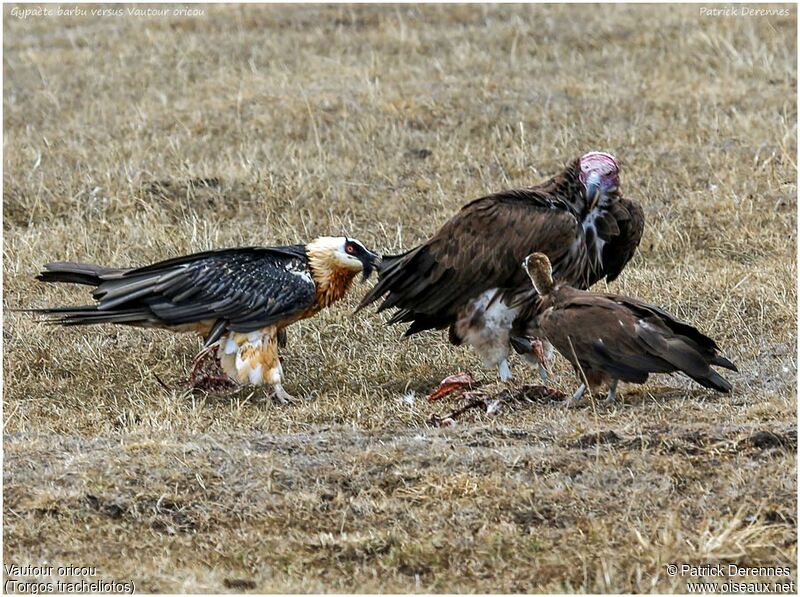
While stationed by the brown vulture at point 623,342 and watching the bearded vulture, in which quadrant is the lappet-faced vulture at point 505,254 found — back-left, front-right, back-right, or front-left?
front-right

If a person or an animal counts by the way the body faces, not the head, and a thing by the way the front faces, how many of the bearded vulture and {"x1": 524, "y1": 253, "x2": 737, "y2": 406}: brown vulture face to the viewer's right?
1

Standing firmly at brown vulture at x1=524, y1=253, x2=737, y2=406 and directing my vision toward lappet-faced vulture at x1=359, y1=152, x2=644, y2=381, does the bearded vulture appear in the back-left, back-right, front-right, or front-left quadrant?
front-left

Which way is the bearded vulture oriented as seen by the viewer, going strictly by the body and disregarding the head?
to the viewer's right

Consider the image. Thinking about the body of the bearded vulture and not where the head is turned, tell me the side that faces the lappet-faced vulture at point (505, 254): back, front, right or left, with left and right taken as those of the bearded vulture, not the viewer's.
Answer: front

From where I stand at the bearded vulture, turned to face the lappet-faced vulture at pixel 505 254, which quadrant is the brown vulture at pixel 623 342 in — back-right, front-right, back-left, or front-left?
front-right

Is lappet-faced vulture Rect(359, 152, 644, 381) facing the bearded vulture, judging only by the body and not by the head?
no

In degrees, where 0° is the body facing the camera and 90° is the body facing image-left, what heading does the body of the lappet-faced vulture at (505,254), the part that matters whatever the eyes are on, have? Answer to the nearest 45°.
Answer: approximately 315°

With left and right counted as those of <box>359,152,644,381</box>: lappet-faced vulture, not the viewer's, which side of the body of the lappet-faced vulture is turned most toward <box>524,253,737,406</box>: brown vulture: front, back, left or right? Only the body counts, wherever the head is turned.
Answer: front

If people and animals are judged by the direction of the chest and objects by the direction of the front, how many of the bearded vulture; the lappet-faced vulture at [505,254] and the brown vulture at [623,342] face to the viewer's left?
1

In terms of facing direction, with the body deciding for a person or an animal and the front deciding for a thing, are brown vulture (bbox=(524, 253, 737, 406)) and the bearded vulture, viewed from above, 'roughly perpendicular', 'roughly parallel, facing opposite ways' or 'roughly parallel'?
roughly parallel, facing opposite ways

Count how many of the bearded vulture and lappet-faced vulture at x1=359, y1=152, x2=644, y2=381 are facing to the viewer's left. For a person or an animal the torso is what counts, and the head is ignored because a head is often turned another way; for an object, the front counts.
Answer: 0

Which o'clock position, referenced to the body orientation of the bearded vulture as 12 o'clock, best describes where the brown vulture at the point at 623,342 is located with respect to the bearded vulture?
The brown vulture is roughly at 1 o'clock from the bearded vulture.

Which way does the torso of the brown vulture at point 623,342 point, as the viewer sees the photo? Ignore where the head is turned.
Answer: to the viewer's left

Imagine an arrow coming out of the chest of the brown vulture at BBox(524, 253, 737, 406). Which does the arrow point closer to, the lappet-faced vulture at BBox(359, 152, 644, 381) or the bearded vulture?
the bearded vulture

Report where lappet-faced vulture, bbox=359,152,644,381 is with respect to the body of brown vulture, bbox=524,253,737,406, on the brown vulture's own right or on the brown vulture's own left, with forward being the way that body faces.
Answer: on the brown vulture's own right
